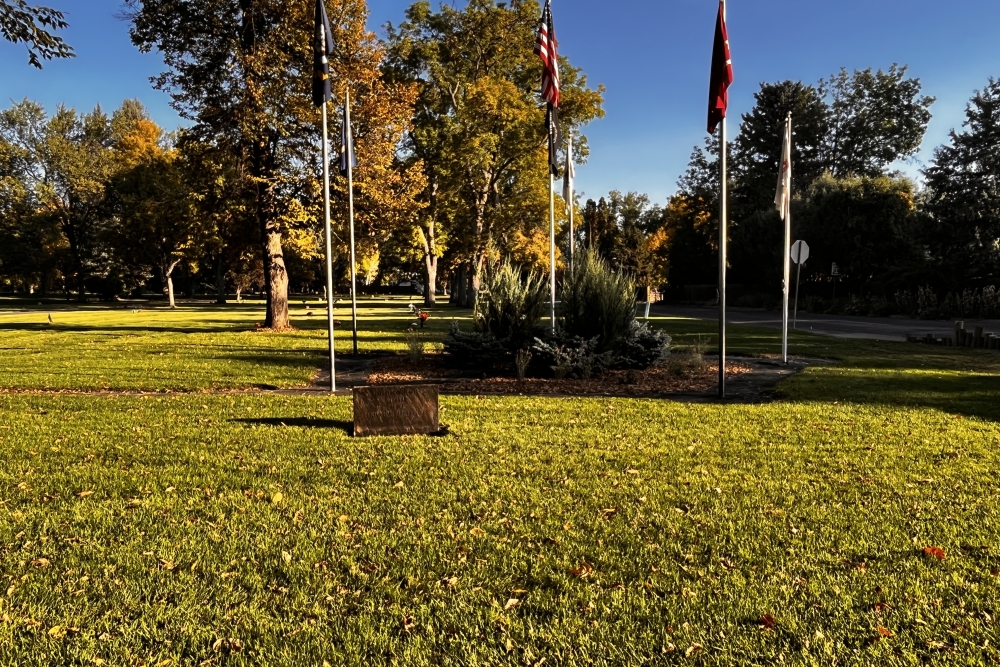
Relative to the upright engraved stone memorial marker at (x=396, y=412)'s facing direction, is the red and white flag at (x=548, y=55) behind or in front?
behind

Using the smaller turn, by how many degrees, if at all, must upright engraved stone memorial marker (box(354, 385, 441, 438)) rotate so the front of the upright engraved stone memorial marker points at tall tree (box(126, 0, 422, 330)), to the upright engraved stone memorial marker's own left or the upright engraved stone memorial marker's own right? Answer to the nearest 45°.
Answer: approximately 180°

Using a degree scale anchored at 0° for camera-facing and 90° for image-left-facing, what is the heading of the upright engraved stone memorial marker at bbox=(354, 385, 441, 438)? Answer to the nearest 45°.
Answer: approximately 0°

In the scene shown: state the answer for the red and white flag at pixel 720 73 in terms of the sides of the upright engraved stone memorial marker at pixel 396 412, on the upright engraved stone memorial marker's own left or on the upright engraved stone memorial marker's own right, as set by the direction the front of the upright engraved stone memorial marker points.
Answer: on the upright engraved stone memorial marker's own left

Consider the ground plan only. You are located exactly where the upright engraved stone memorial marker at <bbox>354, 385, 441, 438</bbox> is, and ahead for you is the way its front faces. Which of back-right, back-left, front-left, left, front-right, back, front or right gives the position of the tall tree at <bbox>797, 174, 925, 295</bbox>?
back-left

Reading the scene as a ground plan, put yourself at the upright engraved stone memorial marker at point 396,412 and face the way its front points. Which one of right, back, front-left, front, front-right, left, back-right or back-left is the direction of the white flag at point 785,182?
back-left

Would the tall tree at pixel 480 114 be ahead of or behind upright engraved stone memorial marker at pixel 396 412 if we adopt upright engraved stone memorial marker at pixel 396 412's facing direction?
behind
